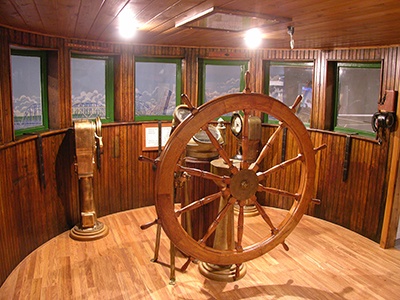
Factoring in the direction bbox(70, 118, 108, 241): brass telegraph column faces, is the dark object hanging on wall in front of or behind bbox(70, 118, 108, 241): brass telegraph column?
in front

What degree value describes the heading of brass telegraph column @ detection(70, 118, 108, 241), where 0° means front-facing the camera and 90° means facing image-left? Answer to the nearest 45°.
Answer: approximately 270°
